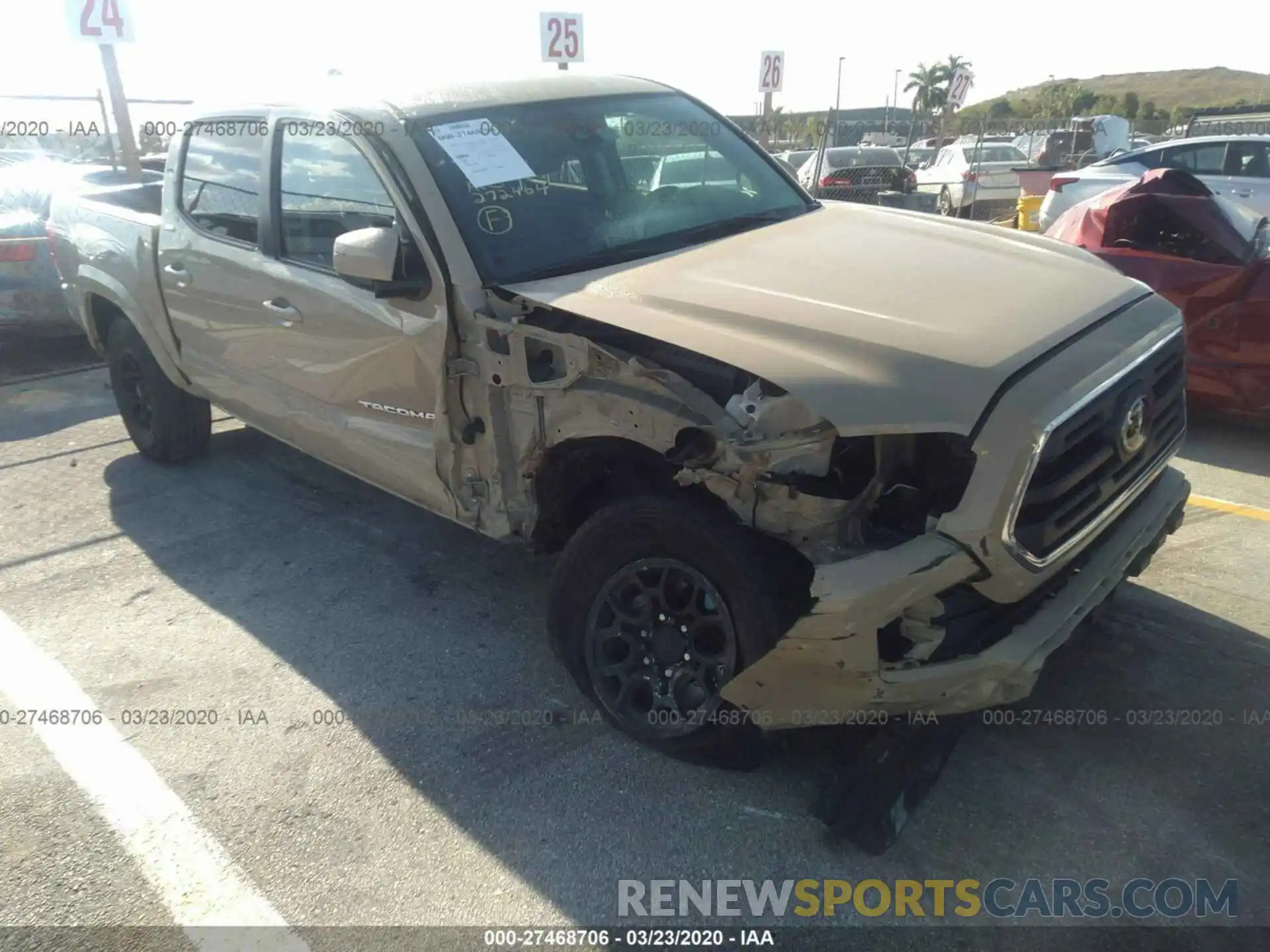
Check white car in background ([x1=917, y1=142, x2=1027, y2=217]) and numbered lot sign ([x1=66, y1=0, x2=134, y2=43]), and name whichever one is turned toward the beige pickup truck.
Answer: the numbered lot sign

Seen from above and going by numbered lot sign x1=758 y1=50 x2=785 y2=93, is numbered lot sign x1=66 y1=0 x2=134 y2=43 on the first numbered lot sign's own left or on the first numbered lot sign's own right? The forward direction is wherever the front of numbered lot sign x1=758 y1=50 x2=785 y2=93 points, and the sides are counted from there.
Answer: on the first numbered lot sign's own right

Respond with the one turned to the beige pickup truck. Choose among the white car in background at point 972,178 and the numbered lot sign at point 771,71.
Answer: the numbered lot sign

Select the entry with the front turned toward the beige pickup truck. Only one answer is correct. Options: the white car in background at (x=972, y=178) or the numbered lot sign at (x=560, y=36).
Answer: the numbered lot sign

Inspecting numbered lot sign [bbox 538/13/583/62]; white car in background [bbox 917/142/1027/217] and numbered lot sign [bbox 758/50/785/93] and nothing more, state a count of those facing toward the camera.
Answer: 2

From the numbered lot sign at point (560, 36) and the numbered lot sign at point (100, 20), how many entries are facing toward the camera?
2

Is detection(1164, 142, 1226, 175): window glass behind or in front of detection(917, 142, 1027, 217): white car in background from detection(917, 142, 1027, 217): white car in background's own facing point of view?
behind

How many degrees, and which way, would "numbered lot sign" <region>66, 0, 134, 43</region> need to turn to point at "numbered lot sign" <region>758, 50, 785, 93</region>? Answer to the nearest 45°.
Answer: approximately 90° to its left

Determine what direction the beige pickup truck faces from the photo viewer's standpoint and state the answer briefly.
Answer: facing the viewer and to the right of the viewer

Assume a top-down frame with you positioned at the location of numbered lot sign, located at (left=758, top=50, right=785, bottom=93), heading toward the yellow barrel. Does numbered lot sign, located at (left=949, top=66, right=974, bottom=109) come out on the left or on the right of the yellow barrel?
left

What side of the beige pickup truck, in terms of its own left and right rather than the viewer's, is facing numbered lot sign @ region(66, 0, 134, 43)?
back

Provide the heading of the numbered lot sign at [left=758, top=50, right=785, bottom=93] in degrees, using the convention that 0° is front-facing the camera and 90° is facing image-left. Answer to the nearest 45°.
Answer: approximately 0°

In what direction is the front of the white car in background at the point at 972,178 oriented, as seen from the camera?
facing away from the viewer and to the left of the viewer
